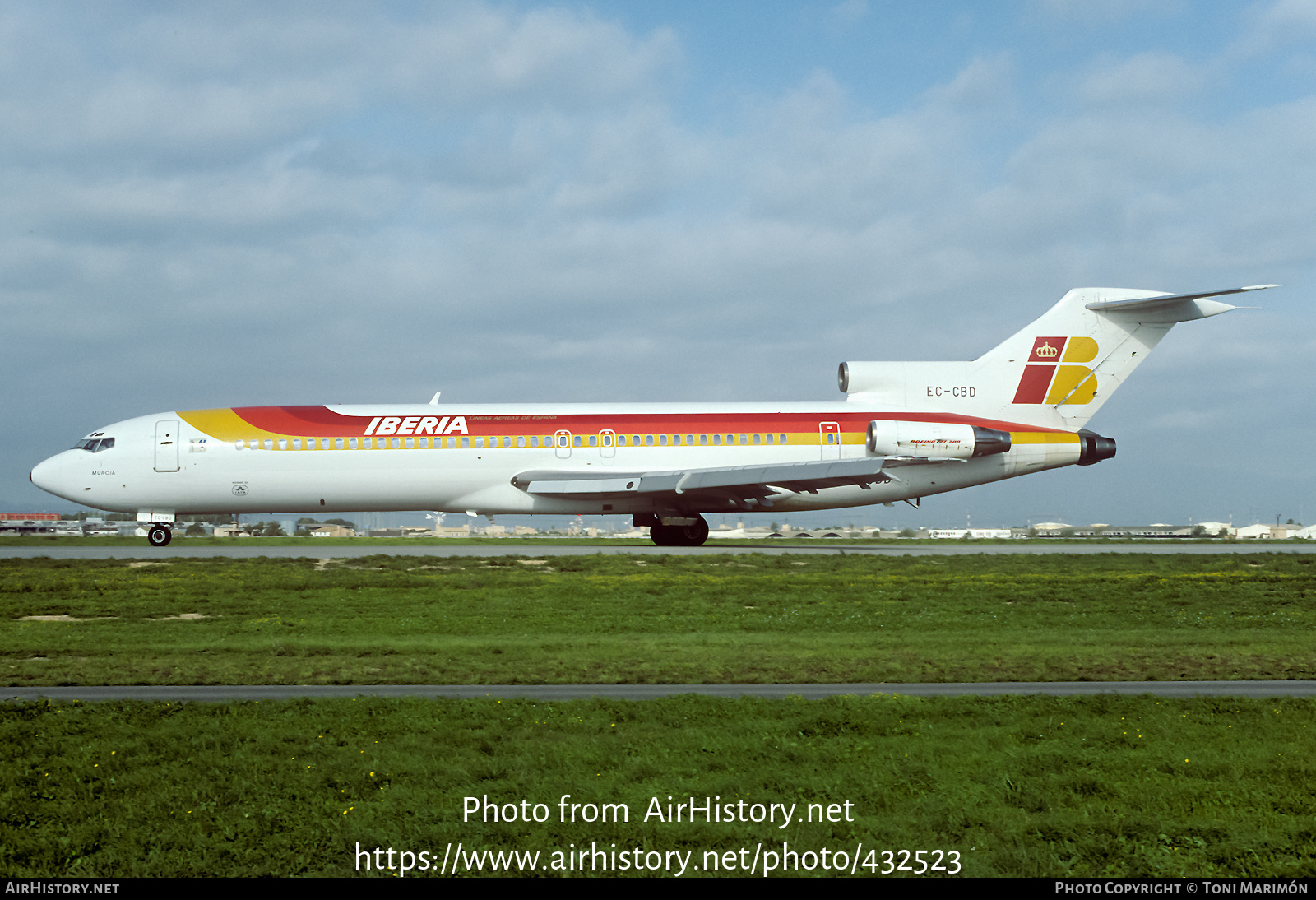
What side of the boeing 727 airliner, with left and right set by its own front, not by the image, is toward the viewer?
left
